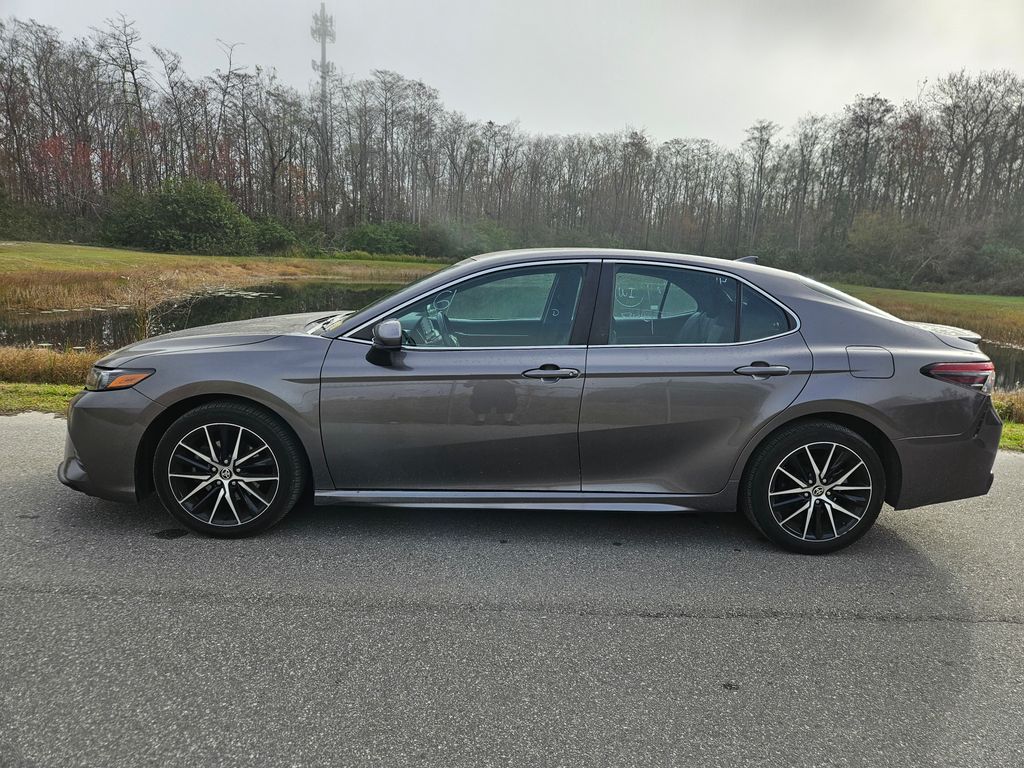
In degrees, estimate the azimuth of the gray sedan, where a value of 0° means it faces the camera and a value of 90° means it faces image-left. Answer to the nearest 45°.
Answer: approximately 90°
